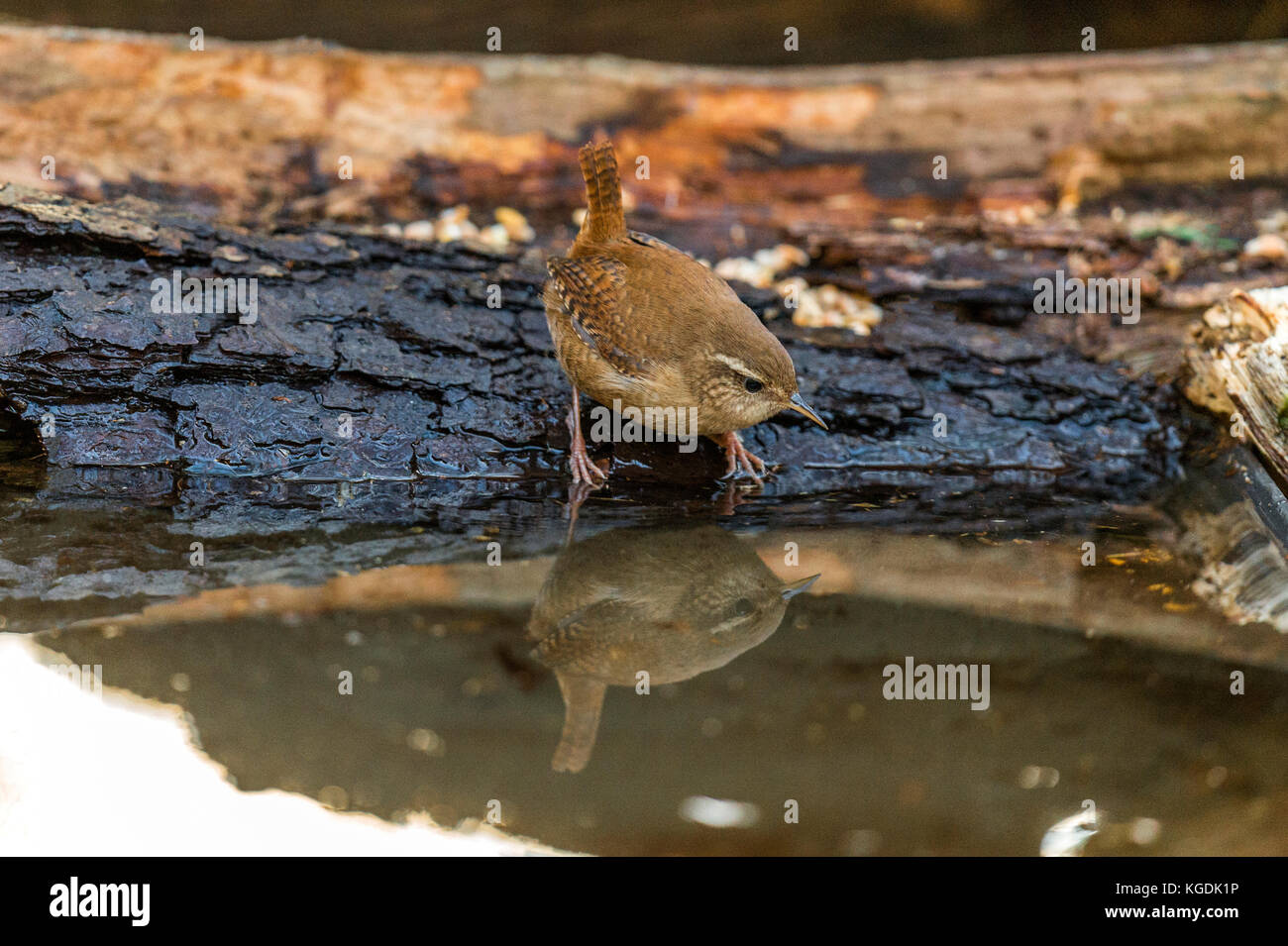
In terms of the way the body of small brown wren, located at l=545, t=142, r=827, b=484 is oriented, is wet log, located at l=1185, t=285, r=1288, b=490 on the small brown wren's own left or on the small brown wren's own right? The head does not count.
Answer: on the small brown wren's own left

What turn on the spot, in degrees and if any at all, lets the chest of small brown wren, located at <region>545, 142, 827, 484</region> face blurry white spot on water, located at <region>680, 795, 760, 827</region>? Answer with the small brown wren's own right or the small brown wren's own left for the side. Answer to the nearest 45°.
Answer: approximately 45° to the small brown wren's own right

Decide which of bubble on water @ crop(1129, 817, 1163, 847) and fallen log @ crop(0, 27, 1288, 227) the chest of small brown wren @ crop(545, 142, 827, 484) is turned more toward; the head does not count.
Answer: the bubble on water

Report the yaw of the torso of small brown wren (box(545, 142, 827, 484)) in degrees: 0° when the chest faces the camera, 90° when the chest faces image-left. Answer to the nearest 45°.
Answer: approximately 315°

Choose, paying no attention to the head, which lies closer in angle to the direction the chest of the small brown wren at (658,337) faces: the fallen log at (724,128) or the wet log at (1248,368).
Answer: the wet log

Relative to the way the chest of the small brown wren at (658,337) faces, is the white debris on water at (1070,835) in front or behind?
in front

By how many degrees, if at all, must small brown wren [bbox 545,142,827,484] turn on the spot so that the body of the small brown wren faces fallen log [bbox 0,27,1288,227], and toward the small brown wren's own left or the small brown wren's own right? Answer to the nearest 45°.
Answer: approximately 135° to the small brown wren's own left
